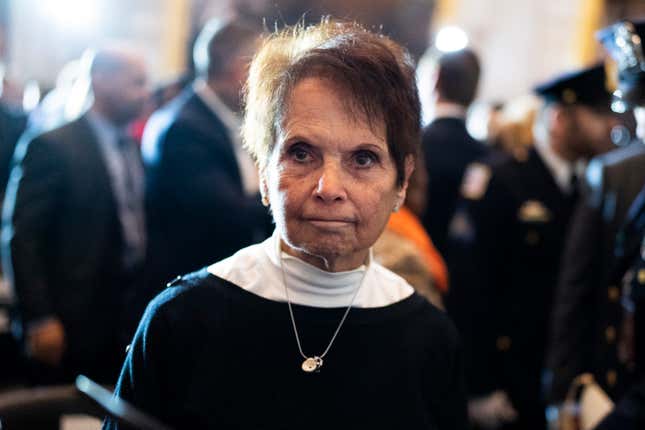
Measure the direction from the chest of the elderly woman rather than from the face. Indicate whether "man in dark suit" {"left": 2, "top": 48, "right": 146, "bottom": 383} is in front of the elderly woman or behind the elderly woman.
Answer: behind

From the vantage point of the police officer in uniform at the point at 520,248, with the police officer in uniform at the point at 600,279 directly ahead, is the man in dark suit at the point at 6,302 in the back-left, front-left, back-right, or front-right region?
back-right

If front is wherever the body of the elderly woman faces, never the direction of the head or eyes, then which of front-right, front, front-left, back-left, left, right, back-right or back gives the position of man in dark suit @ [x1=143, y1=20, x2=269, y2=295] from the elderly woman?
back

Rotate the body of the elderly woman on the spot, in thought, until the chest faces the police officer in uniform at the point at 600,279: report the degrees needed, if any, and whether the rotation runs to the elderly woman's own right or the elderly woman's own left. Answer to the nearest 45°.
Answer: approximately 135° to the elderly woman's own left

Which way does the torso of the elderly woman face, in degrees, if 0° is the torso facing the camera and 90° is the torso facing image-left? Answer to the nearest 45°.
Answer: approximately 0°

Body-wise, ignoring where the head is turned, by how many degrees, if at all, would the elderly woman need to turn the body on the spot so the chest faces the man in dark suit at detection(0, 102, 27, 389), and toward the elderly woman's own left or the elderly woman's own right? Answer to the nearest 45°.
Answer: approximately 135° to the elderly woman's own right

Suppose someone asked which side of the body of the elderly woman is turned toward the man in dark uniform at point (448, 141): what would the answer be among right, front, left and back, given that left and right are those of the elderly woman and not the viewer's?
back
